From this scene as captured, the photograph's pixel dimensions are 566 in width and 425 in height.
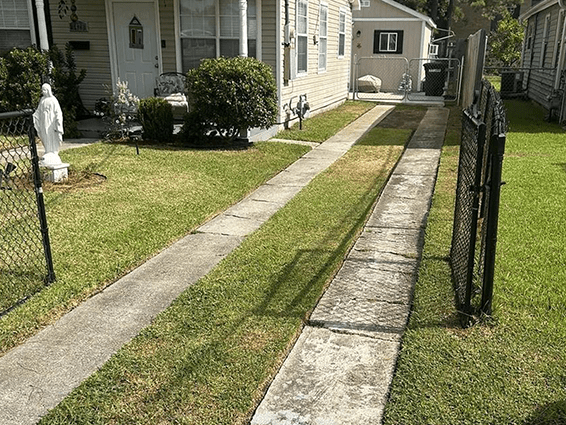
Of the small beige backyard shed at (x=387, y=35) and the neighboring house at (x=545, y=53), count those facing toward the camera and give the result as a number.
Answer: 2

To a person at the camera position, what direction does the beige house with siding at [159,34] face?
facing the viewer and to the left of the viewer

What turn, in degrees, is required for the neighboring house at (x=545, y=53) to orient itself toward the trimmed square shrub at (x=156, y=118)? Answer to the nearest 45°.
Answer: approximately 45° to its right

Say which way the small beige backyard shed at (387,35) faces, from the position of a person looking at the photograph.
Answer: facing the viewer

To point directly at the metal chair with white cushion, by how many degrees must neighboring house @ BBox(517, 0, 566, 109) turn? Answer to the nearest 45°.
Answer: approximately 45° to its right

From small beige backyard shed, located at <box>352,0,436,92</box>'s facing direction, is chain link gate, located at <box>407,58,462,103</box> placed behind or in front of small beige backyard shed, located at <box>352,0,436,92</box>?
in front

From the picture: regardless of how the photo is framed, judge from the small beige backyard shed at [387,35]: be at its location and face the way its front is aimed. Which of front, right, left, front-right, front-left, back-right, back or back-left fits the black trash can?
front-left

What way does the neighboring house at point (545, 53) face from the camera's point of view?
toward the camera

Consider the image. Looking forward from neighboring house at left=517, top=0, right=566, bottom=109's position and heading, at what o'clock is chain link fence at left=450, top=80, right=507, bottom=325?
The chain link fence is roughly at 12 o'clock from the neighboring house.

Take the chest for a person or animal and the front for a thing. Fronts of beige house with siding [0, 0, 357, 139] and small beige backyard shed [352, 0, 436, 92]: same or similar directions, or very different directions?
same or similar directions

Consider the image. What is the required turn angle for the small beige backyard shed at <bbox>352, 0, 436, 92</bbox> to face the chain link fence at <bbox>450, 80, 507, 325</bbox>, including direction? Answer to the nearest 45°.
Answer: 0° — it already faces it

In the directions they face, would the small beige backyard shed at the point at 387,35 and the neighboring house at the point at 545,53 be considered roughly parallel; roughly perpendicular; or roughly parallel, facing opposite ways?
roughly parallel

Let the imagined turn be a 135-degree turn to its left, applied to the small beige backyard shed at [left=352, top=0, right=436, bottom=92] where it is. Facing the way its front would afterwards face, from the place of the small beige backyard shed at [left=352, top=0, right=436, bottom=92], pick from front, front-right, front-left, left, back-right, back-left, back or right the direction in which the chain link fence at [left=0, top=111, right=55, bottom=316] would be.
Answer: back-right

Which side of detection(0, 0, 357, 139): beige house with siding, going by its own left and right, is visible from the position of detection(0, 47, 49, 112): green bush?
front

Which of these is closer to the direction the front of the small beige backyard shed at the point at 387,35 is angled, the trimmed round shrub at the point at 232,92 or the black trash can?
the trimmed round shrub
